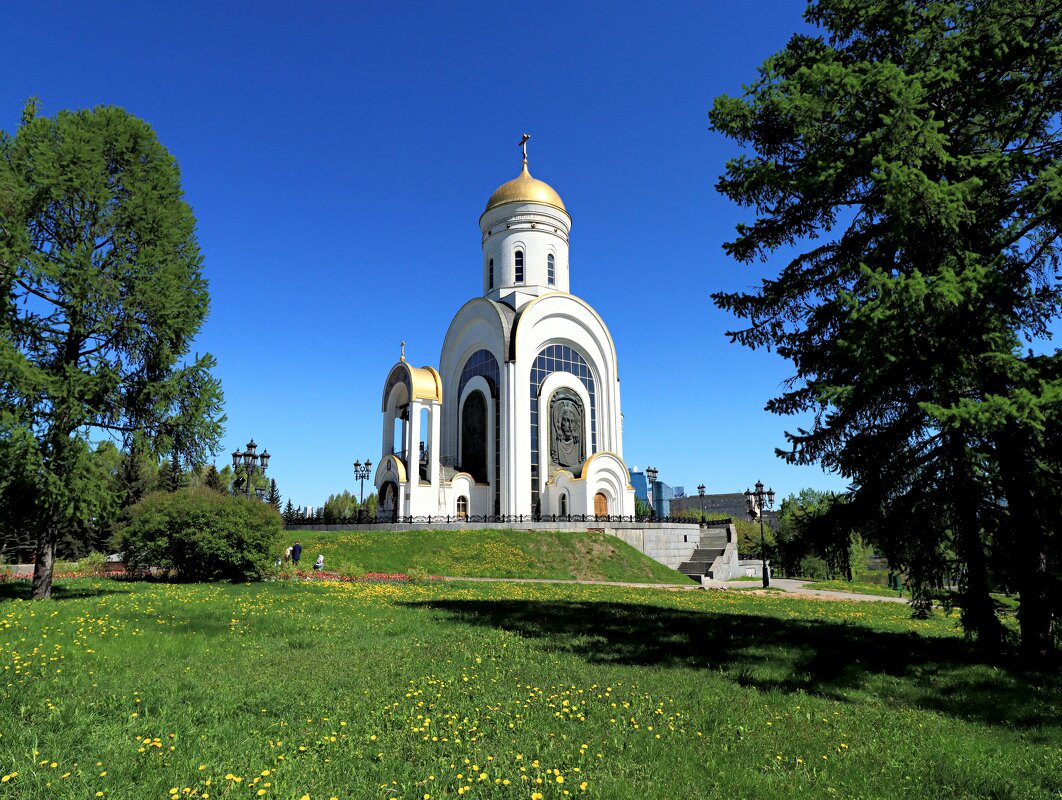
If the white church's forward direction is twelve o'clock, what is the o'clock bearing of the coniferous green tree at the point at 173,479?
The coniferous green tree is roughly at 2 o'clock from the white church.

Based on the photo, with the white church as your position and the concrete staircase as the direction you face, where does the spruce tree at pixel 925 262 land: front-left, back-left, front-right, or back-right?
front-right

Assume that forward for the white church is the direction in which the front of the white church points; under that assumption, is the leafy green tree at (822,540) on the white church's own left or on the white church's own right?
on the white church's own left
